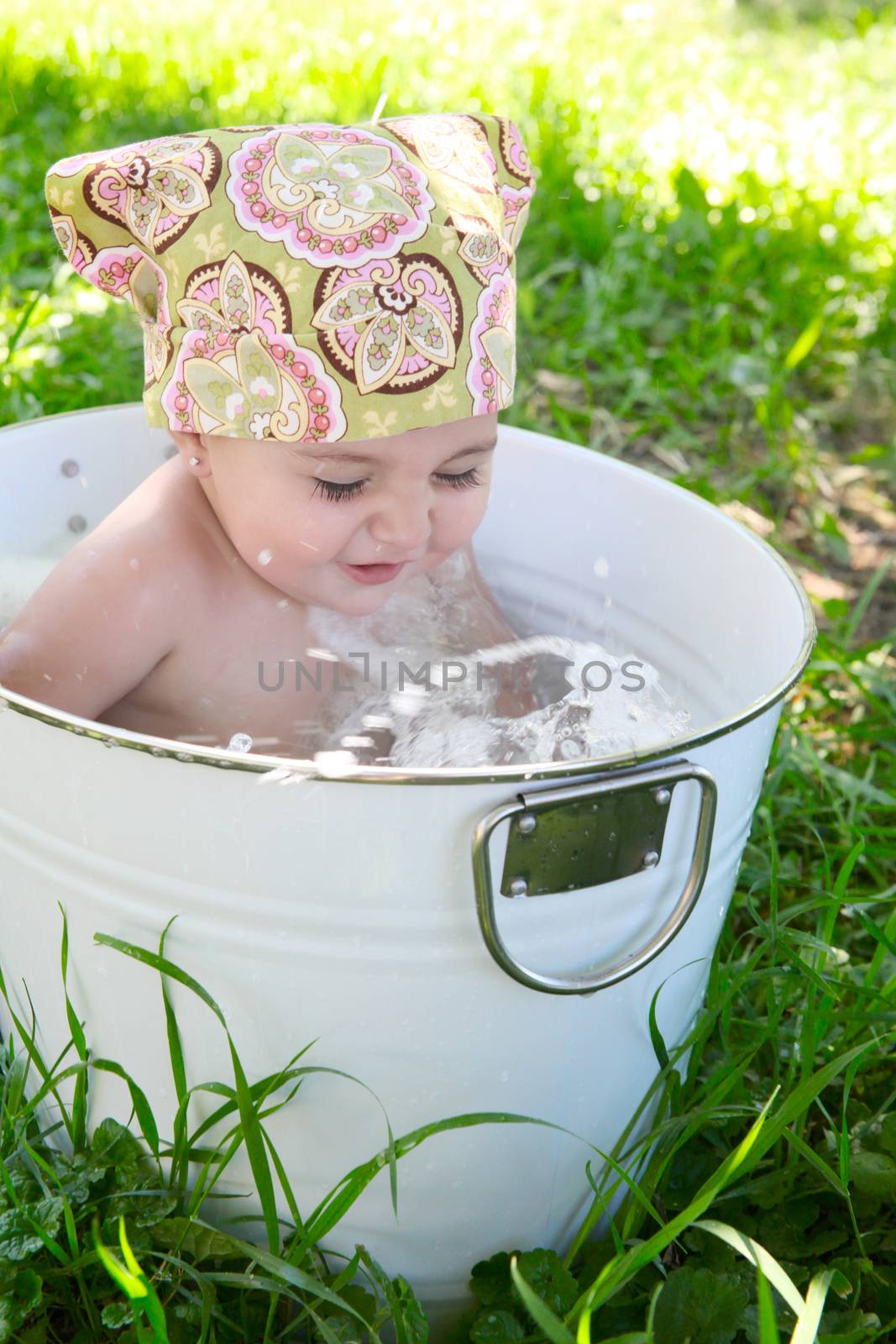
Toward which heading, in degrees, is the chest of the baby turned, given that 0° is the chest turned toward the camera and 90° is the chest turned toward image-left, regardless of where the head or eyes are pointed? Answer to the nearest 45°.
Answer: approximately 315°

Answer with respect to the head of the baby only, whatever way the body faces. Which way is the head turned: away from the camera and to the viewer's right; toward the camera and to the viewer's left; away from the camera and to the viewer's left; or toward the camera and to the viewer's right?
toward the camera and to the viewer's right
